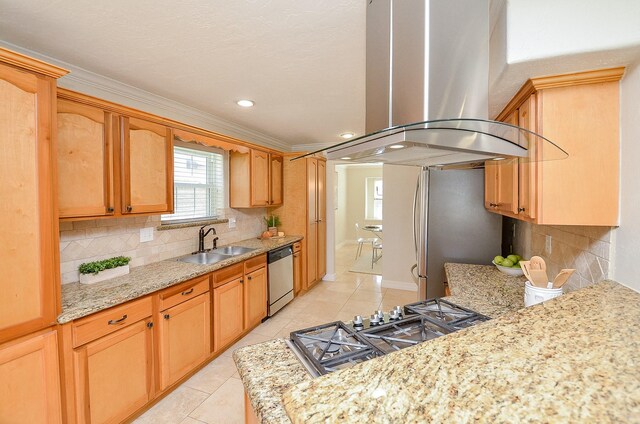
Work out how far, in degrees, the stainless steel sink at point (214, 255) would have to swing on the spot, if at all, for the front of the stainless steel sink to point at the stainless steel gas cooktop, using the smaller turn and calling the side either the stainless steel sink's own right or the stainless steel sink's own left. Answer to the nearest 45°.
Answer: approximately 45° to the stainless steel sink's own right

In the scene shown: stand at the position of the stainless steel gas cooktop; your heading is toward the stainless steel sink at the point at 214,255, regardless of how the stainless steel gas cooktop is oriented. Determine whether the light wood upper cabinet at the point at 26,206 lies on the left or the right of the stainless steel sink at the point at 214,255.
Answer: left

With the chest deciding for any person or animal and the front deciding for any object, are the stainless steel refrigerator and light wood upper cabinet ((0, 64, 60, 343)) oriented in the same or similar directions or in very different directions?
very different directions

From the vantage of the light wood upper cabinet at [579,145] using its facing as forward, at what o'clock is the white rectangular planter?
The white rectangular planter is roughly at 11 o'clock from the light wood upper cabinet.

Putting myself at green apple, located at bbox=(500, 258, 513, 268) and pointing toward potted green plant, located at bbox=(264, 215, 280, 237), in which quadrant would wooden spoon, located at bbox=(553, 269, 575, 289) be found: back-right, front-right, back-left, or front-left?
back-left

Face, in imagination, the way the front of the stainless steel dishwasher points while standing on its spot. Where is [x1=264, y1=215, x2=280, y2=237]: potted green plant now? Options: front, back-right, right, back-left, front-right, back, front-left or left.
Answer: back-left

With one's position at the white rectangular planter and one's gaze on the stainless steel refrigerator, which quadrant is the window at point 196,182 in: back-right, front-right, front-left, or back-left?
front-left

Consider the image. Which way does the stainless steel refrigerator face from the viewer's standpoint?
to the viewer's left

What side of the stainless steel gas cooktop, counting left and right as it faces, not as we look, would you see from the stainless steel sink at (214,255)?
front

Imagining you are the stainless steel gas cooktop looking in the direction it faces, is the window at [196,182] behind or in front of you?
in front

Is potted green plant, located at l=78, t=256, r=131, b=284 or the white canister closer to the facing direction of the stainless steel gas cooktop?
the potted green plant

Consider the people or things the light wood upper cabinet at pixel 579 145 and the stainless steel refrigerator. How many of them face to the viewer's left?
2

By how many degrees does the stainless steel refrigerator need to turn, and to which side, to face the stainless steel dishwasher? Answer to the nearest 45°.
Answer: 0° — it already faces it

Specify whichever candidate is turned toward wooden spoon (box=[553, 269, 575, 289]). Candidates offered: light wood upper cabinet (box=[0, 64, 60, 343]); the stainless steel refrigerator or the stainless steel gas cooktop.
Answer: the light wood upper cabinet

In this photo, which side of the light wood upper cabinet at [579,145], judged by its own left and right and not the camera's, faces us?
left

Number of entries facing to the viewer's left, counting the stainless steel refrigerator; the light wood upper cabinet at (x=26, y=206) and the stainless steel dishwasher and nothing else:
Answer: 1

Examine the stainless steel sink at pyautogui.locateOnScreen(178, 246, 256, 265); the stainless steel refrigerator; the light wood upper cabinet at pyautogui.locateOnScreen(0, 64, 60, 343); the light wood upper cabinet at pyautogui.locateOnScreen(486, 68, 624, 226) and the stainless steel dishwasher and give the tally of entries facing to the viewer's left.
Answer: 2

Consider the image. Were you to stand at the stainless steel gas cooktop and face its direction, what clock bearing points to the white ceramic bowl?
The white ceramic bowl is roughly at 3 o'clock from the stainless steel gas cooktop.

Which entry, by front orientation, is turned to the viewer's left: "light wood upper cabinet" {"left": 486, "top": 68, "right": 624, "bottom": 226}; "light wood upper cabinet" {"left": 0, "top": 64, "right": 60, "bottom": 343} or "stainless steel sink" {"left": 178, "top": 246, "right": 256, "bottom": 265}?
"light wood upper cabinet" {"left": 486, "top": 68, "right": 624, "bottom": 226}

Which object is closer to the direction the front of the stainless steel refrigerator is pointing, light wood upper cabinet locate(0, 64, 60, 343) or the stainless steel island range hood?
the light wood upper cabinet

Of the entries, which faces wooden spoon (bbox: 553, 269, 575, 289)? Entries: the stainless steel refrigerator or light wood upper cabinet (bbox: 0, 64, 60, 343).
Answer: the light wood upper cabinet

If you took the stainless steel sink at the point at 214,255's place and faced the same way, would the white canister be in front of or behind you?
in front
